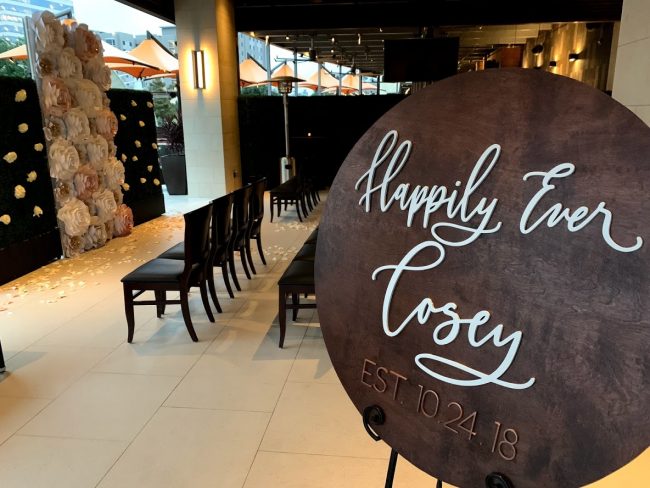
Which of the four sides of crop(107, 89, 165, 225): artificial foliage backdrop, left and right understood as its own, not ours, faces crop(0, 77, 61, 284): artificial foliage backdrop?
right

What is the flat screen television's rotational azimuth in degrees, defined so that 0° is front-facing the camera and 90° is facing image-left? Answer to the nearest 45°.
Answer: approximately 0°

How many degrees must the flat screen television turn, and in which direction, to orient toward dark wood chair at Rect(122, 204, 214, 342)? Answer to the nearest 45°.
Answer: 0° — it already faces it

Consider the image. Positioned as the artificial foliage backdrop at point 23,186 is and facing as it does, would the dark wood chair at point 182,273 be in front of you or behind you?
in front

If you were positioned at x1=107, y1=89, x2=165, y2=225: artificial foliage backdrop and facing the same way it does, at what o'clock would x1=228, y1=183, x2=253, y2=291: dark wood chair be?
The dark wood chair is roughly at 1 o'clock from the artificial foliage backdrop.

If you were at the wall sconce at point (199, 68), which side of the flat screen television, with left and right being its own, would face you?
right

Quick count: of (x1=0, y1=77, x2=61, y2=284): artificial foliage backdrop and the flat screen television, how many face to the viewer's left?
0

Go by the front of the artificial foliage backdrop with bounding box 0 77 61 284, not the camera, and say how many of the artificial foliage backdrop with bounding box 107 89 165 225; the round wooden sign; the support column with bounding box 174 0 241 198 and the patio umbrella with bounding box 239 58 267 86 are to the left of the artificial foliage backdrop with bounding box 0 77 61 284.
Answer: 3

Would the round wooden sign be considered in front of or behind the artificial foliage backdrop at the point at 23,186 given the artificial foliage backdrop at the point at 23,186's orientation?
in front

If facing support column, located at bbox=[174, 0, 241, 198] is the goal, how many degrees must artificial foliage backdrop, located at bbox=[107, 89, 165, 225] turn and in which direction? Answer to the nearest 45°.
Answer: approximately 90° to its left

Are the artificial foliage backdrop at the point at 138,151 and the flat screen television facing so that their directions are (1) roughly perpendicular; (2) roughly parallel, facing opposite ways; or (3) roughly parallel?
roughly perpendicular

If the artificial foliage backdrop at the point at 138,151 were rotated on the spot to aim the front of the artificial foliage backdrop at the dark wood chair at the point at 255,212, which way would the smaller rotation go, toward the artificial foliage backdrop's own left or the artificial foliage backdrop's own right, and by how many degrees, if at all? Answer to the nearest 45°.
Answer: approximately 45° to the artificial foliage backdrop's own right

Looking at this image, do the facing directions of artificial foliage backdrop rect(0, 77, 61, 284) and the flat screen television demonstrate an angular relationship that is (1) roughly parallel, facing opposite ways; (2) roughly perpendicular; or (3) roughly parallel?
roughly perpendicular

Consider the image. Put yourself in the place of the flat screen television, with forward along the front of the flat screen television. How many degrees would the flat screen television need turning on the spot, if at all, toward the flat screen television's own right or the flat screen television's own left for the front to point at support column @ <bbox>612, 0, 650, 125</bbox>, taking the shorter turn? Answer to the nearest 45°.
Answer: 0° — it already faces it

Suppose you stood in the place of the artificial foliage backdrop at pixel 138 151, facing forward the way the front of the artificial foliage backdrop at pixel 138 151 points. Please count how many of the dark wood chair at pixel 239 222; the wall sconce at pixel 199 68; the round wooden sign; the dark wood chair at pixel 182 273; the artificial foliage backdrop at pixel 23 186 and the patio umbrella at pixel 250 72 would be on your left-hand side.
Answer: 2

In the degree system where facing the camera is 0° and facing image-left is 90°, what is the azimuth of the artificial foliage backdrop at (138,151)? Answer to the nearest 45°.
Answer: approximately 315°
